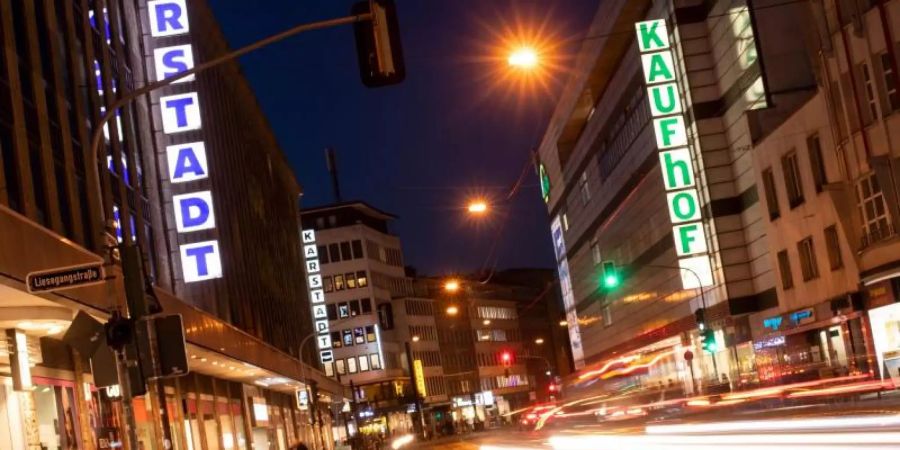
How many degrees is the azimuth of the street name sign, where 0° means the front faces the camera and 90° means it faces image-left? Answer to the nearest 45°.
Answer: approximately 0°

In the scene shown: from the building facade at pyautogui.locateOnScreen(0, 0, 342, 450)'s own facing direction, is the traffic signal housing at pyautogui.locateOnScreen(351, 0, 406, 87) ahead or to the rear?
ahead

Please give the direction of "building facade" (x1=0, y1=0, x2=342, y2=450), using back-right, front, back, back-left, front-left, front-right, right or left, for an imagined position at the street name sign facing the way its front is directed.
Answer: back

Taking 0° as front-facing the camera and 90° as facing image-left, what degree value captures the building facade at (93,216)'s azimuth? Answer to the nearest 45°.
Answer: approximately 315°

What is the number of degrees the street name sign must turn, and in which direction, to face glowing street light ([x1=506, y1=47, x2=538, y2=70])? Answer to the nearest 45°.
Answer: approximately 135° to its left

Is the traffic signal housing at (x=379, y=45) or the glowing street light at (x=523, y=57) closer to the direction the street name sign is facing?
the traffic signal housing

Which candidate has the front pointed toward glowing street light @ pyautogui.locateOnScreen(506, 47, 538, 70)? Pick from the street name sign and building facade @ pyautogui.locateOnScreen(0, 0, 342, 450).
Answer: the building facade

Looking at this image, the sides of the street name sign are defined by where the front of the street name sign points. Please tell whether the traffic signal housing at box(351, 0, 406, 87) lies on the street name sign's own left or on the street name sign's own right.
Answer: on the street name sign's own left

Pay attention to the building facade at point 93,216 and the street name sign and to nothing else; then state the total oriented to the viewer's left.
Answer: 0
